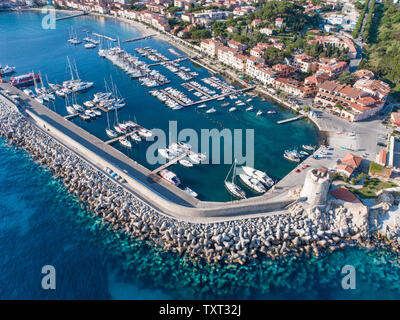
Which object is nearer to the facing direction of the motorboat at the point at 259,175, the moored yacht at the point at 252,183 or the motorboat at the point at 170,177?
the motorboat

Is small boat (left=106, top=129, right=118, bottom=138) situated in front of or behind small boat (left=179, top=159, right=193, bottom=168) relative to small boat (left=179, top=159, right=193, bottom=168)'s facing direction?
behind

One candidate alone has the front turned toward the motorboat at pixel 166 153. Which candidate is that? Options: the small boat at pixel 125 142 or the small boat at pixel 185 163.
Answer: the small boat at pixel 125 142

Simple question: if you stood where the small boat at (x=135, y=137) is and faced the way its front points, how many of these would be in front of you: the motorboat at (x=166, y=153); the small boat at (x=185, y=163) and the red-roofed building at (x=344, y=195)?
3
